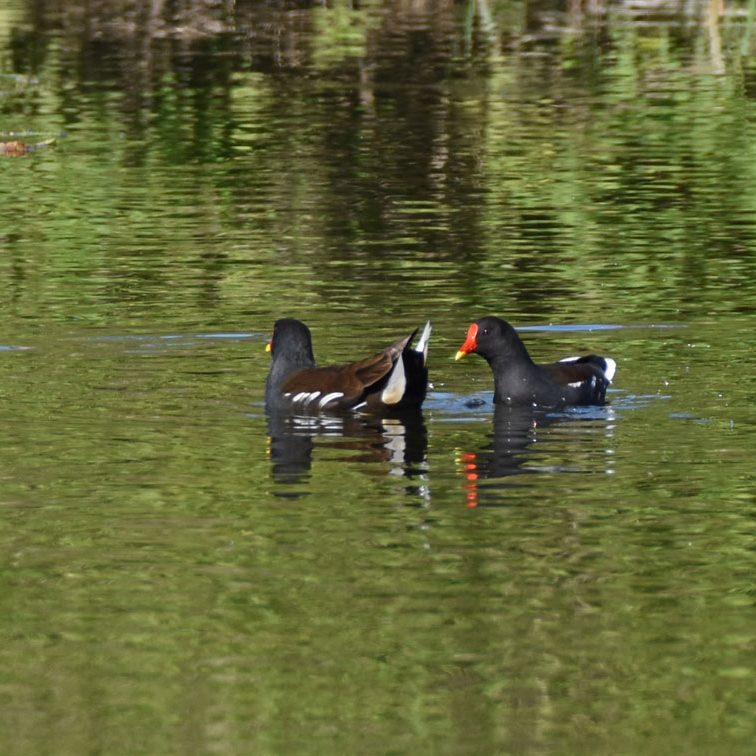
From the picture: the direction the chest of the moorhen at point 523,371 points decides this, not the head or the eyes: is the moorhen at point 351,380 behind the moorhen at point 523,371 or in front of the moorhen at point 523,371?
in front

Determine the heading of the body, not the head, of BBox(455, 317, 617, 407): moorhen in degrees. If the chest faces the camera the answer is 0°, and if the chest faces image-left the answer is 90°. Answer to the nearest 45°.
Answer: approximately 90°
